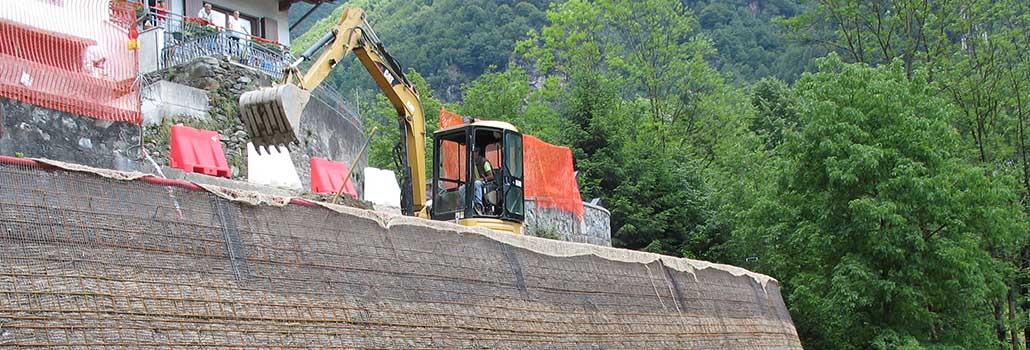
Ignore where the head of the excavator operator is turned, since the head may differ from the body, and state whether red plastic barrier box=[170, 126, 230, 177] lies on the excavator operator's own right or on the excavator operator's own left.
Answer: on the excavator operator's own right

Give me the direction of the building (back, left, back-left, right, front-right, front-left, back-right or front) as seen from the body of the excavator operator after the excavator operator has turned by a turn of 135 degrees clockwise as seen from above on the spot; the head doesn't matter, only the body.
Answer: front-left

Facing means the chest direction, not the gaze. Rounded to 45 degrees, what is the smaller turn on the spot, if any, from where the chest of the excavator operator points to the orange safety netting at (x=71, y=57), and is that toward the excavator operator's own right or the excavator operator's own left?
approximately 45° to the excavator operator's own right

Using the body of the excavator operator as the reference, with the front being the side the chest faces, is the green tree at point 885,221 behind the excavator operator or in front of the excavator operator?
behind

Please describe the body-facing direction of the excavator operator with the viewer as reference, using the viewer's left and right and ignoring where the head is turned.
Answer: facing the viewer and to the left of the viewer

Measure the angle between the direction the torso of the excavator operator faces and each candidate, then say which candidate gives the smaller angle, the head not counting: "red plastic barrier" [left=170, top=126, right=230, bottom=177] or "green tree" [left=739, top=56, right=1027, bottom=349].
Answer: the red plastic barrier
